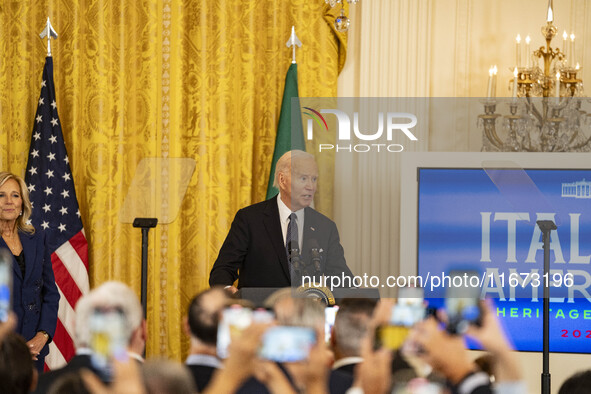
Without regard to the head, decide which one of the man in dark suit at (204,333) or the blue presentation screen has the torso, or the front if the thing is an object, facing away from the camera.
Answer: the man in dark suit

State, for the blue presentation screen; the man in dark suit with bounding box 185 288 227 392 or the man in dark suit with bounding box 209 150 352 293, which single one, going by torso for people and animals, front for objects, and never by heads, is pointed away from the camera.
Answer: the man in dark suit with bounding box 185 288 227 392

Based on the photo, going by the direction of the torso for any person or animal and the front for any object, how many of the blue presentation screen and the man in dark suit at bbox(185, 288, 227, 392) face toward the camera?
1

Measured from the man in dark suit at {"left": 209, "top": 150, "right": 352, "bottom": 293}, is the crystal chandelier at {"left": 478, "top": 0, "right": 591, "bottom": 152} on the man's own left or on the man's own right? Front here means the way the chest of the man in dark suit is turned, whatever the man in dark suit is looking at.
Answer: on the man's own left

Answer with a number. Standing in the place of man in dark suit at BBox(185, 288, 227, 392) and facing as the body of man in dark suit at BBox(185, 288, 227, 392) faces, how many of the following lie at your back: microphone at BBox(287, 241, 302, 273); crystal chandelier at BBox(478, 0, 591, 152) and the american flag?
0

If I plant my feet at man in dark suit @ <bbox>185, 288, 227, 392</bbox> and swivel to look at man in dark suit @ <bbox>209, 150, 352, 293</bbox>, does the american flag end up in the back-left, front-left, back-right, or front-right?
front-left

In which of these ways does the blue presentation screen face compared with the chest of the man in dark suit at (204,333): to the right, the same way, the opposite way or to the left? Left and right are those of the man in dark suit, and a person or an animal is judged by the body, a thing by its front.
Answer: the opposite way

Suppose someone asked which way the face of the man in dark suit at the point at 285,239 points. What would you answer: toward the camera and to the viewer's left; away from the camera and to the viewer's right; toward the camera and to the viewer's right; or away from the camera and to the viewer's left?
toward the camera and to the viewer's right

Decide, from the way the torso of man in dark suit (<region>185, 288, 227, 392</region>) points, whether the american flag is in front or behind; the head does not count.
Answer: in front

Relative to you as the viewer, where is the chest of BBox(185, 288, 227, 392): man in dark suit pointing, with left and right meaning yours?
facing away from the viewer

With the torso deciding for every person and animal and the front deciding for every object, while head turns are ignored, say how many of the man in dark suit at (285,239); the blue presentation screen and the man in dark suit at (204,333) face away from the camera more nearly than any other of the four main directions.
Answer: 1

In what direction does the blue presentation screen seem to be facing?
toward the camera

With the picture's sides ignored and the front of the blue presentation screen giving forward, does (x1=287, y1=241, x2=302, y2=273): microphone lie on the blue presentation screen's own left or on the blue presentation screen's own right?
on the blue presentation screen's own right

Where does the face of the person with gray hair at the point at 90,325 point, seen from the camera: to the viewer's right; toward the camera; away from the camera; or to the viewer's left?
away from the camera

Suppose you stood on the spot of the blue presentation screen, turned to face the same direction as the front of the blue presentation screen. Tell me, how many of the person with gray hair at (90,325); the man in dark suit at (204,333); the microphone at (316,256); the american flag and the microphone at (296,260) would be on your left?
0

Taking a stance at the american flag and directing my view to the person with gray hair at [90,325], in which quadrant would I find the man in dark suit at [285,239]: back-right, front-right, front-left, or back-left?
front-left

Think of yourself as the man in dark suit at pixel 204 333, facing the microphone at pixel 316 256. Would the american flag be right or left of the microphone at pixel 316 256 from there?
left
